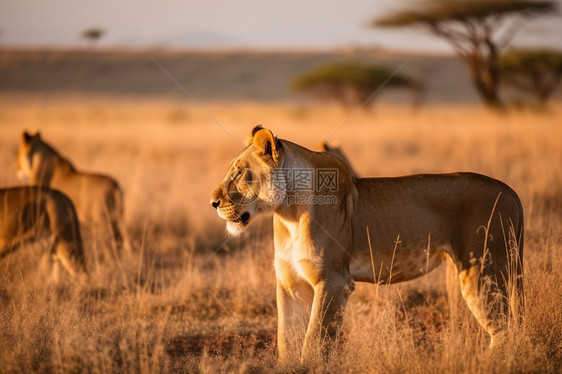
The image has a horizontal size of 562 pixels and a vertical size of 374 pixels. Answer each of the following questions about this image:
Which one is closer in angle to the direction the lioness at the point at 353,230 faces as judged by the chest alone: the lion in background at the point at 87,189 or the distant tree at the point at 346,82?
the lion in background

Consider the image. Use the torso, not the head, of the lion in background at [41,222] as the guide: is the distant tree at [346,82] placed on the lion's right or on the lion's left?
on the lion's right

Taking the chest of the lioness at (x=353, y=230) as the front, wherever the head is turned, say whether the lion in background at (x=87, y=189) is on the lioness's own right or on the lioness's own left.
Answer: on the lioness's own right

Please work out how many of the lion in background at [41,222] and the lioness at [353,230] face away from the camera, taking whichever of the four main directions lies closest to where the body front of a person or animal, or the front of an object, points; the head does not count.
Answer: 0

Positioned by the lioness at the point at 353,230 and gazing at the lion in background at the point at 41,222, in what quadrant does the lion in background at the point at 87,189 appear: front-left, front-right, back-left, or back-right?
front-right

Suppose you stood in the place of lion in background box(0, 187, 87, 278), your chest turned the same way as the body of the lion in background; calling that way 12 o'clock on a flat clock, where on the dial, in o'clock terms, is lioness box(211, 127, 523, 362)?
The lioness is roughly at 8 o'clock from the lion in background.

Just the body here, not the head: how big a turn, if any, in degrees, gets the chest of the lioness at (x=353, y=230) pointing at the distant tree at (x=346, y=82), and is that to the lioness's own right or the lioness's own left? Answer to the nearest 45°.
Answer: approximately 135° to the lioness's own right

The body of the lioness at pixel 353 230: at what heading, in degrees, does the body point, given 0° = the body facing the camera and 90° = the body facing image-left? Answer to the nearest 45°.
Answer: approximately 45°

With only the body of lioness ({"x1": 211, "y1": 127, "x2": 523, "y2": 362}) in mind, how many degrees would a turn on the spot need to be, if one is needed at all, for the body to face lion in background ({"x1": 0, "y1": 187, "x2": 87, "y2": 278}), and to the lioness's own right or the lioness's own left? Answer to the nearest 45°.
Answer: approximately 90° to the lioness's own right

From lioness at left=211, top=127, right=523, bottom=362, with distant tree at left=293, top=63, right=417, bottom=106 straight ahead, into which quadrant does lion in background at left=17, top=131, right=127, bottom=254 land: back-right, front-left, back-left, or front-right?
front-left

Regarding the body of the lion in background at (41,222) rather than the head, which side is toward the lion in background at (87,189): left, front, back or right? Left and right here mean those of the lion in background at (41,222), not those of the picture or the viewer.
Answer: right

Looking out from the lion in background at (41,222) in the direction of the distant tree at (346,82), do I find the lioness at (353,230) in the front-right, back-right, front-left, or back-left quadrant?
back-right

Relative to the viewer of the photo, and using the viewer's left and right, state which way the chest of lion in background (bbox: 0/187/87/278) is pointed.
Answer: facing to the left of the viewer

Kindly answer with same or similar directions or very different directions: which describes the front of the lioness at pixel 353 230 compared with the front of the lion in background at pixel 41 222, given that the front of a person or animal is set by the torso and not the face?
same or similar directions
